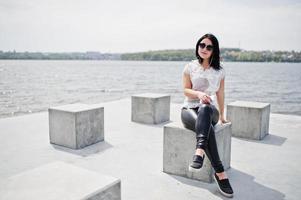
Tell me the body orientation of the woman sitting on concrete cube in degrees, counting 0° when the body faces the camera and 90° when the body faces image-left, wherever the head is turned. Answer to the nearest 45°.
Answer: approximately 0°

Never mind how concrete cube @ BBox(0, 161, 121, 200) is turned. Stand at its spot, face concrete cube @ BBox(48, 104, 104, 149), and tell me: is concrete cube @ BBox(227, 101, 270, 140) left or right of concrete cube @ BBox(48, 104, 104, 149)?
right

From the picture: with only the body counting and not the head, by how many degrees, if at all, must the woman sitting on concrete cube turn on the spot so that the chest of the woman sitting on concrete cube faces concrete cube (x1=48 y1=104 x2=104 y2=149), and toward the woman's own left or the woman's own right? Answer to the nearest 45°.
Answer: approximately 135° to the woman's own right

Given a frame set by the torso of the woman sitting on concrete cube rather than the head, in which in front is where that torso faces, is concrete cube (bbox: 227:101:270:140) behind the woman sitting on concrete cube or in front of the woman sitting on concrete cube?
behind

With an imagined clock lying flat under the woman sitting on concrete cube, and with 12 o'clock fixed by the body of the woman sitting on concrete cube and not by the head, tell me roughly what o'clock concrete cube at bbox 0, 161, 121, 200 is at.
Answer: The concrete cube is roughly at 1 o'clock from the woman sitting on concrete cube.
